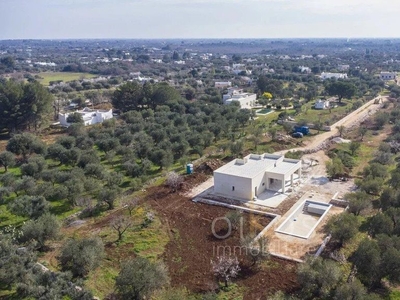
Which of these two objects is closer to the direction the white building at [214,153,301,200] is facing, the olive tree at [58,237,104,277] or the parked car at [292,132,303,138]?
the olive tree

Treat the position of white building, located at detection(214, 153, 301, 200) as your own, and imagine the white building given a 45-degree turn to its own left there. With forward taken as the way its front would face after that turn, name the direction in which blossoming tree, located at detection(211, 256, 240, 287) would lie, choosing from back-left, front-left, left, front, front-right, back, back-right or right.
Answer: right

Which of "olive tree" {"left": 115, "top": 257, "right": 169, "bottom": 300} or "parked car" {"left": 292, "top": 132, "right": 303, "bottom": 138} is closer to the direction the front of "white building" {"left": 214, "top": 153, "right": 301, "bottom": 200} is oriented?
the olive tree

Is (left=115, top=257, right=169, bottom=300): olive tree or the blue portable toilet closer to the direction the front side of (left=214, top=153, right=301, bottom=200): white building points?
the olive tree

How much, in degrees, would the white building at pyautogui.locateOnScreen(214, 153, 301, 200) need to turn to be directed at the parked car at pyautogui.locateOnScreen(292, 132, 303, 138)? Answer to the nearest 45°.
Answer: approximately 135° to its left

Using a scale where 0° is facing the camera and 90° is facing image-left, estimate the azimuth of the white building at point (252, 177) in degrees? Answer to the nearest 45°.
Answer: approximately 315°

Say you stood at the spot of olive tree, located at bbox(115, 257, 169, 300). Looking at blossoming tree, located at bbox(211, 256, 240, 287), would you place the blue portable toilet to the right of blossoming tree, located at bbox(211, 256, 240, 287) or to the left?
left

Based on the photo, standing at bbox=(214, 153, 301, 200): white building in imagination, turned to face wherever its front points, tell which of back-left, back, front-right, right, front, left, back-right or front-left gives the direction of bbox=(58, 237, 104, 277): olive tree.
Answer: right

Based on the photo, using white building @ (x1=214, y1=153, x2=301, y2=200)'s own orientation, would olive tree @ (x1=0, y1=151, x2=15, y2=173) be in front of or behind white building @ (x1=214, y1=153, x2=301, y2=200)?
behind

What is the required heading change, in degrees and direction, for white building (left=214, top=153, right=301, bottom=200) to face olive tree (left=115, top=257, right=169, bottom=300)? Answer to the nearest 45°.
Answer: approximately 45° to its right

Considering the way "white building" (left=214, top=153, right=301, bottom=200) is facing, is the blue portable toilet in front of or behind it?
behind

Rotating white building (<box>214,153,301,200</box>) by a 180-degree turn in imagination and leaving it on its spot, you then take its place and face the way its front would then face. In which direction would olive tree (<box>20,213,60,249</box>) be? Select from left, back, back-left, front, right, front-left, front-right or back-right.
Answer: left
